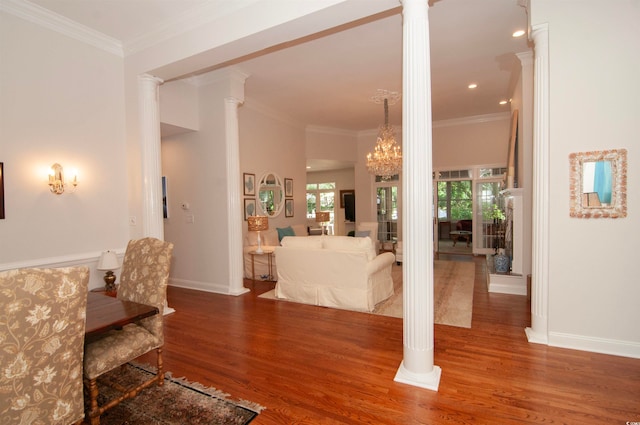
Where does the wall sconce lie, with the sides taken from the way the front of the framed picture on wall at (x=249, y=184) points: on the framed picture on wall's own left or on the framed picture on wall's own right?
on the framed picture on wall's own right

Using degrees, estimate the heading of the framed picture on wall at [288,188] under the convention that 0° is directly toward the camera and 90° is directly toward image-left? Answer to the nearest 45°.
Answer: approximately 315°

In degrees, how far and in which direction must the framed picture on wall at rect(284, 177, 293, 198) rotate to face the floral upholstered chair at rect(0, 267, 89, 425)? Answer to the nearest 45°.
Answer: approximately 45° to its right

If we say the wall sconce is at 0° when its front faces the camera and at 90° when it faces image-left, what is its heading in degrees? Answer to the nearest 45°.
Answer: approximately 315°

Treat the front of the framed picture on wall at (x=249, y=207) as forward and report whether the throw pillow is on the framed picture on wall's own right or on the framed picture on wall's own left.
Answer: on the framed picture on wall's own left

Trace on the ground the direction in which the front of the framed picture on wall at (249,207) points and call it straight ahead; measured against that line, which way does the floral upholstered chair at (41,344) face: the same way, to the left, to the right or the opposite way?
the opposite way

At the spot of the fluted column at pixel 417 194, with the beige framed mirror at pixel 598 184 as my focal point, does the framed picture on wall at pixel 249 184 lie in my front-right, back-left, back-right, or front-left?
back-left

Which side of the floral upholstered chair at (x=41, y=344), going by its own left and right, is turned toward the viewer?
back

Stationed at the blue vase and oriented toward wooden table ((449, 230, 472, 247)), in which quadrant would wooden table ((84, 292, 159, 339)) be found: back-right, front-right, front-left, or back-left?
back-left
